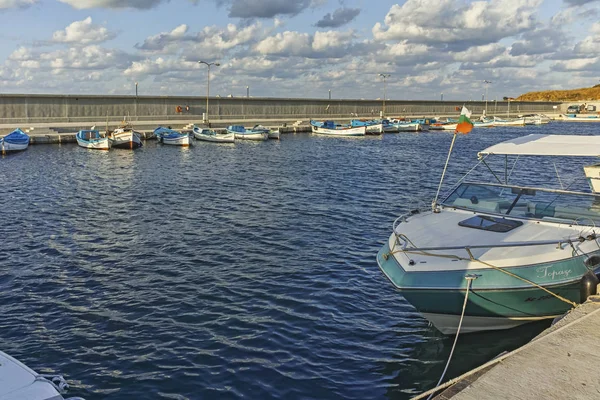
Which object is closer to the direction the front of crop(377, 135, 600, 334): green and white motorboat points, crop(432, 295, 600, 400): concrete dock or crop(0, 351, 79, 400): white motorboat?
the white motorboat

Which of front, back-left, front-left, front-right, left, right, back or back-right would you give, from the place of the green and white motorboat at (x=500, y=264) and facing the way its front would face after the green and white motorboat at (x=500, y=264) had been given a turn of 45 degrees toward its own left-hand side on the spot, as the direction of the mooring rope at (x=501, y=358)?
front

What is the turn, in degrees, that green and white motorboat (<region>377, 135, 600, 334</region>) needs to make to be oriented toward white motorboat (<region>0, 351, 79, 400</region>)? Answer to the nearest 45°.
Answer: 0° — it already faces it

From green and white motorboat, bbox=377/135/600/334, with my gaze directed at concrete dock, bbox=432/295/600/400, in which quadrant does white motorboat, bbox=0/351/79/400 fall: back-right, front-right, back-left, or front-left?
front-right

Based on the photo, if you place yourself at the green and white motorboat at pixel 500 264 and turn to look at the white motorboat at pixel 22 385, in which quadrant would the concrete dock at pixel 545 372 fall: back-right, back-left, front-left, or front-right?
front-left

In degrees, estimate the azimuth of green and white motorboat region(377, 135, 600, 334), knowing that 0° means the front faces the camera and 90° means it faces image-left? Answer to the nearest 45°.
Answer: approximately 45°

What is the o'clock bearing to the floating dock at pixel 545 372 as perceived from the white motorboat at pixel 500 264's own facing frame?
The floating dock is roughly at 10 o'clock from the white motorboat.
